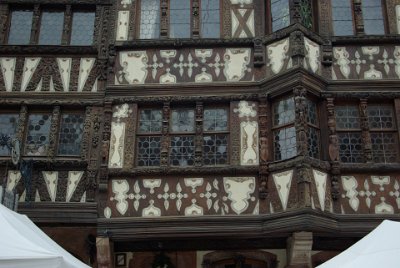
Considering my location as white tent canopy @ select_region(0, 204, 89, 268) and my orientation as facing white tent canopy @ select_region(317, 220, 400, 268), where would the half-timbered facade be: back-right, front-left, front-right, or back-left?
front-left

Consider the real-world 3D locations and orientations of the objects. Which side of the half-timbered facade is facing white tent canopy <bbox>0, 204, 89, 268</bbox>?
front

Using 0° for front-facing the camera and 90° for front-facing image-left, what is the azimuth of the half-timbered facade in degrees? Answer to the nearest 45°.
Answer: approximately 0°

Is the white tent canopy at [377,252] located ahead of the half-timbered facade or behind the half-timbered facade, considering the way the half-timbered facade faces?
ahead
